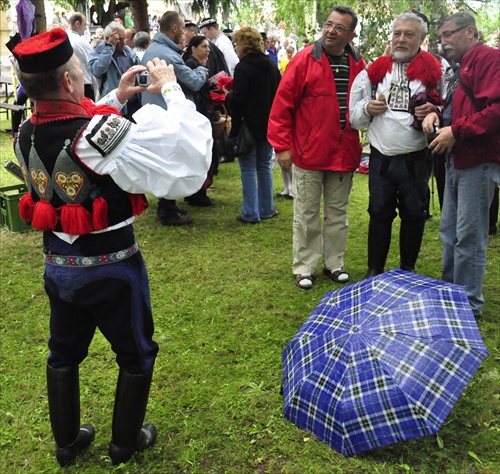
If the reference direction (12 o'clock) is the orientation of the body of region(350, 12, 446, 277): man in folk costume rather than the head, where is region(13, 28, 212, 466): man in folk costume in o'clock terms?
region(13, 28, 212, 466): man in folk costume is roughly at 1 o'clock from region(350, 12, 446, 277): man in folk costume.

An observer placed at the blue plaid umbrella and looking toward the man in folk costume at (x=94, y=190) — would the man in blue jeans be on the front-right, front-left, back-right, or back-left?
back-right

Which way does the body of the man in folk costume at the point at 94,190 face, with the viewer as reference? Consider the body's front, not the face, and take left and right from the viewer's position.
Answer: facing away from the viewer and to the right of the viewer

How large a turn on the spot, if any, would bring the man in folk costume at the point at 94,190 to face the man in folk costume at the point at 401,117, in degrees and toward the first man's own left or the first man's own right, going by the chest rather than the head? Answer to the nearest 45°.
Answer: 0° — they already face them

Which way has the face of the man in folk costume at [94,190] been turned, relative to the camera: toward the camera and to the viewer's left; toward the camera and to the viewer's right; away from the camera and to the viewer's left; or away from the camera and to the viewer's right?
away from the camera and to the viewer's right

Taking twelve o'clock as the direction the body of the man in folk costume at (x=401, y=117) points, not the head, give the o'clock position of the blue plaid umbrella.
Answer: The blue plaid umbrella is roughly at 12 o'clock from the man in folk costume.

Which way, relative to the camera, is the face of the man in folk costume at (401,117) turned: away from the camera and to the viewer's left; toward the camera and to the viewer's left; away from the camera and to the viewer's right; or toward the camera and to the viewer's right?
toward the camera and to the viewer's left

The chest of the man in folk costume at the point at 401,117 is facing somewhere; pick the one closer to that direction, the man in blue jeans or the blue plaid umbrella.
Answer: the blue plaid umbrella

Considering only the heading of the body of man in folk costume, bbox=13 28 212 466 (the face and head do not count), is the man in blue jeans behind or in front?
in front

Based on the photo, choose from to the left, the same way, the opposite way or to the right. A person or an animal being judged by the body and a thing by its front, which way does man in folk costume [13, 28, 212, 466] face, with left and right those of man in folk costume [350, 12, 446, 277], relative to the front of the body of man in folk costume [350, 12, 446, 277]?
the opposite way

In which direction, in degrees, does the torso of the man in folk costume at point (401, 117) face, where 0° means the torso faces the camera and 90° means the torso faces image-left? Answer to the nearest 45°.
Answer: approximately 0°

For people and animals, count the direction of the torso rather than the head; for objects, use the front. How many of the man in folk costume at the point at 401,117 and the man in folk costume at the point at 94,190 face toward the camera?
1

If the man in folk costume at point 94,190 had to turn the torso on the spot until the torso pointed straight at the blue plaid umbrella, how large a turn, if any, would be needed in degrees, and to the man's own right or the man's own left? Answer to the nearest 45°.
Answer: approximately 45° to the man's own right
